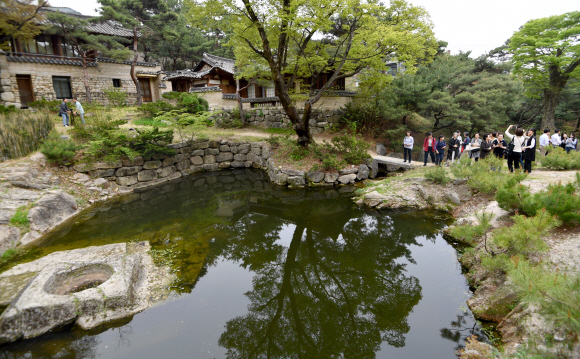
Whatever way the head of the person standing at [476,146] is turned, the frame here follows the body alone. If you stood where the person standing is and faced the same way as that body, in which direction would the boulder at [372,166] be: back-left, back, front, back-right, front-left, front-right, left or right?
front-right

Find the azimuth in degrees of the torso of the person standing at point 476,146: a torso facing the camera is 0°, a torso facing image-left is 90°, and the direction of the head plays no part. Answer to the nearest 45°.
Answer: approximately 45°

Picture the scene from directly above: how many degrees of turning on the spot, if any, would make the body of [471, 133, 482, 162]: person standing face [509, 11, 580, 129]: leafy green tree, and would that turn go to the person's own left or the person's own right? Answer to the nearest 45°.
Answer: approximately 135° to the person's own left

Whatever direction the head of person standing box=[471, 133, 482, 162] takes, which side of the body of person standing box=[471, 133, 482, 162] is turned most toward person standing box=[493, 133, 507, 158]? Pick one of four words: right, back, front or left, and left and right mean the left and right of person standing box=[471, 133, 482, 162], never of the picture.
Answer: left

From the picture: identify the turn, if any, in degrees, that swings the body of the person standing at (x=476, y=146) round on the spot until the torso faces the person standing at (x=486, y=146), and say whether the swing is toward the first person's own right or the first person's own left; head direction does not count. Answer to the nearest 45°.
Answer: approximately 45° to the first person's own left

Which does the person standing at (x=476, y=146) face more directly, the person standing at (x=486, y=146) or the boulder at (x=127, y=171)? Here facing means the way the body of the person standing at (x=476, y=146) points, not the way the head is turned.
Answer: the boulder

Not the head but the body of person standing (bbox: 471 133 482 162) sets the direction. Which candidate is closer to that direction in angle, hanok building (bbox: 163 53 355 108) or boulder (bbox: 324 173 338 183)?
the boulder

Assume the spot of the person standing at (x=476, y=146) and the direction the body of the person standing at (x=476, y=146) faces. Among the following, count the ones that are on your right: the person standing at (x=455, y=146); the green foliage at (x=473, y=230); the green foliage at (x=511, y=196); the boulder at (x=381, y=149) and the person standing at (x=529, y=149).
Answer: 2
